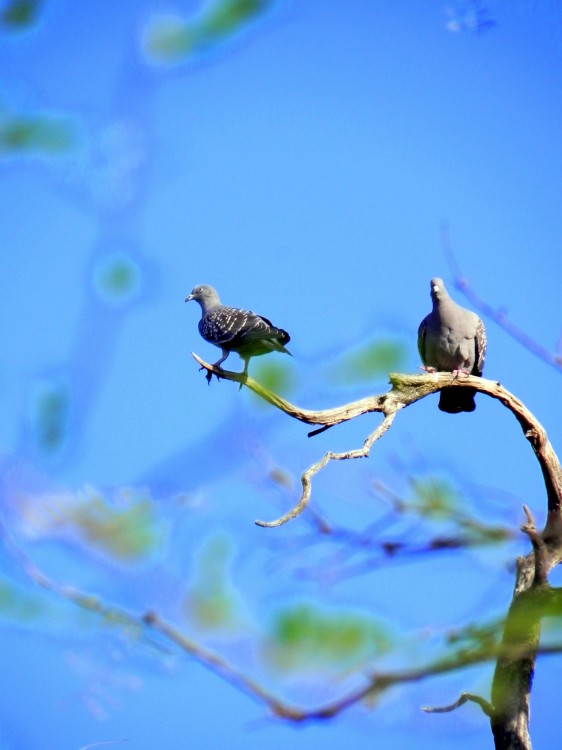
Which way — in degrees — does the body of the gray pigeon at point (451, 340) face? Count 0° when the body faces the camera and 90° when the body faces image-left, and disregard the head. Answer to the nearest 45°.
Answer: approximately 0°

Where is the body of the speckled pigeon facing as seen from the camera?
to the viewer's left

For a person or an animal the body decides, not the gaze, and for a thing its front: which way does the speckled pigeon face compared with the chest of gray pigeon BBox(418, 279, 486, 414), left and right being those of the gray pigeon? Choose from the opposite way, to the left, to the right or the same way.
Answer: to the right

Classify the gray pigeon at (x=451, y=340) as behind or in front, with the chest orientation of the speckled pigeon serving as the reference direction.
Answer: behind

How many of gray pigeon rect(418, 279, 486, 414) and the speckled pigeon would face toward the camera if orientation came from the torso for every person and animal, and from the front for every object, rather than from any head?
1

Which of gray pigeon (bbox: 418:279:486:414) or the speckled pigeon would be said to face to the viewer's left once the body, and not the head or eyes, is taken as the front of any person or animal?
the speckled pigeon

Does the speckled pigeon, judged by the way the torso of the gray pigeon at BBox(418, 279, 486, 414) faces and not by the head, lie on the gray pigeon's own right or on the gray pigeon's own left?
on the gray pigeon's own right
